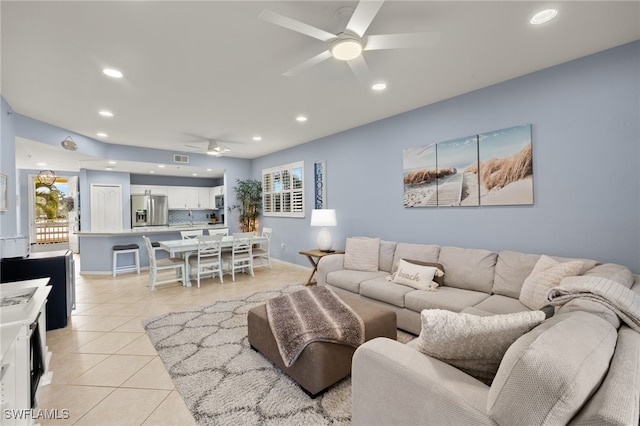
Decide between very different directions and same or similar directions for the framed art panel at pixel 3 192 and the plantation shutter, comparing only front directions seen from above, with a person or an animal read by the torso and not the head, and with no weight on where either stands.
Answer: very different directions

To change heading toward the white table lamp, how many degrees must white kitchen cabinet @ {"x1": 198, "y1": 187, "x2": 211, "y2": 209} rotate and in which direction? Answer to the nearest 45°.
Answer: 0° — it already faces it

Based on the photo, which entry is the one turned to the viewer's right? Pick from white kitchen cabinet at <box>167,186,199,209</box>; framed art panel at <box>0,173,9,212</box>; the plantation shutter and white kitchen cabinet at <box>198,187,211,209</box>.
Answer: the framed art panel

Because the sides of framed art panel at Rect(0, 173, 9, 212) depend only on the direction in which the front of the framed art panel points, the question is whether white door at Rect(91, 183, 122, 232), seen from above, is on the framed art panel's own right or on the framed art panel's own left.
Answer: on the framed art panel's own left

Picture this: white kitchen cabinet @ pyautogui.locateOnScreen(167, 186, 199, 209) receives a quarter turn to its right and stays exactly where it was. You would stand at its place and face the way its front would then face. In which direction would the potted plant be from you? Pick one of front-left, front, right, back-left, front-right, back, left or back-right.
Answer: back-left

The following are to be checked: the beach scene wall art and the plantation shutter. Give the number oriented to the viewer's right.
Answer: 0

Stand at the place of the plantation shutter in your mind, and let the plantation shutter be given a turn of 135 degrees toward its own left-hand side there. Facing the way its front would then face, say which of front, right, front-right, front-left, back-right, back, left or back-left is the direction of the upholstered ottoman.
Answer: right

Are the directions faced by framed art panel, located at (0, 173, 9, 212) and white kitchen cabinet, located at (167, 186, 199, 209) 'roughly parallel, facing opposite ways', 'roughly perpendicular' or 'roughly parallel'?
roughly perpendicular

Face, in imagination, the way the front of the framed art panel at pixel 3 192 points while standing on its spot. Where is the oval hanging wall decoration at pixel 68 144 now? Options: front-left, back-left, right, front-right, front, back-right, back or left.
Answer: front-left

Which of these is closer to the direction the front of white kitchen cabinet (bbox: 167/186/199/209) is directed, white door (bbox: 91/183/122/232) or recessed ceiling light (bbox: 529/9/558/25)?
the recessed ceiling light

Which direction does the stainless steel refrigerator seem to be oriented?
toward the camera

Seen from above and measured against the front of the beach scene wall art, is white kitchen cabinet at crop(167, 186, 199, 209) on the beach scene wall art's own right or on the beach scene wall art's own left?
on the beach scene wall art's own right

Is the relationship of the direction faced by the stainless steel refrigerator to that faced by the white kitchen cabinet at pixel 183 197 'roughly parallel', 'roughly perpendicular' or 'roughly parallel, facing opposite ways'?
roughly parallel

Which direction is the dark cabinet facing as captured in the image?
to the viewer's right

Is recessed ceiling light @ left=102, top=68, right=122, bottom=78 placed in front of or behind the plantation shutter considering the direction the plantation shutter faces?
in front

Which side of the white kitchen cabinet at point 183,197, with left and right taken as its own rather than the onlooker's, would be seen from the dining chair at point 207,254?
front

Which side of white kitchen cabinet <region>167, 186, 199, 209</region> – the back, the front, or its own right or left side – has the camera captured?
front
